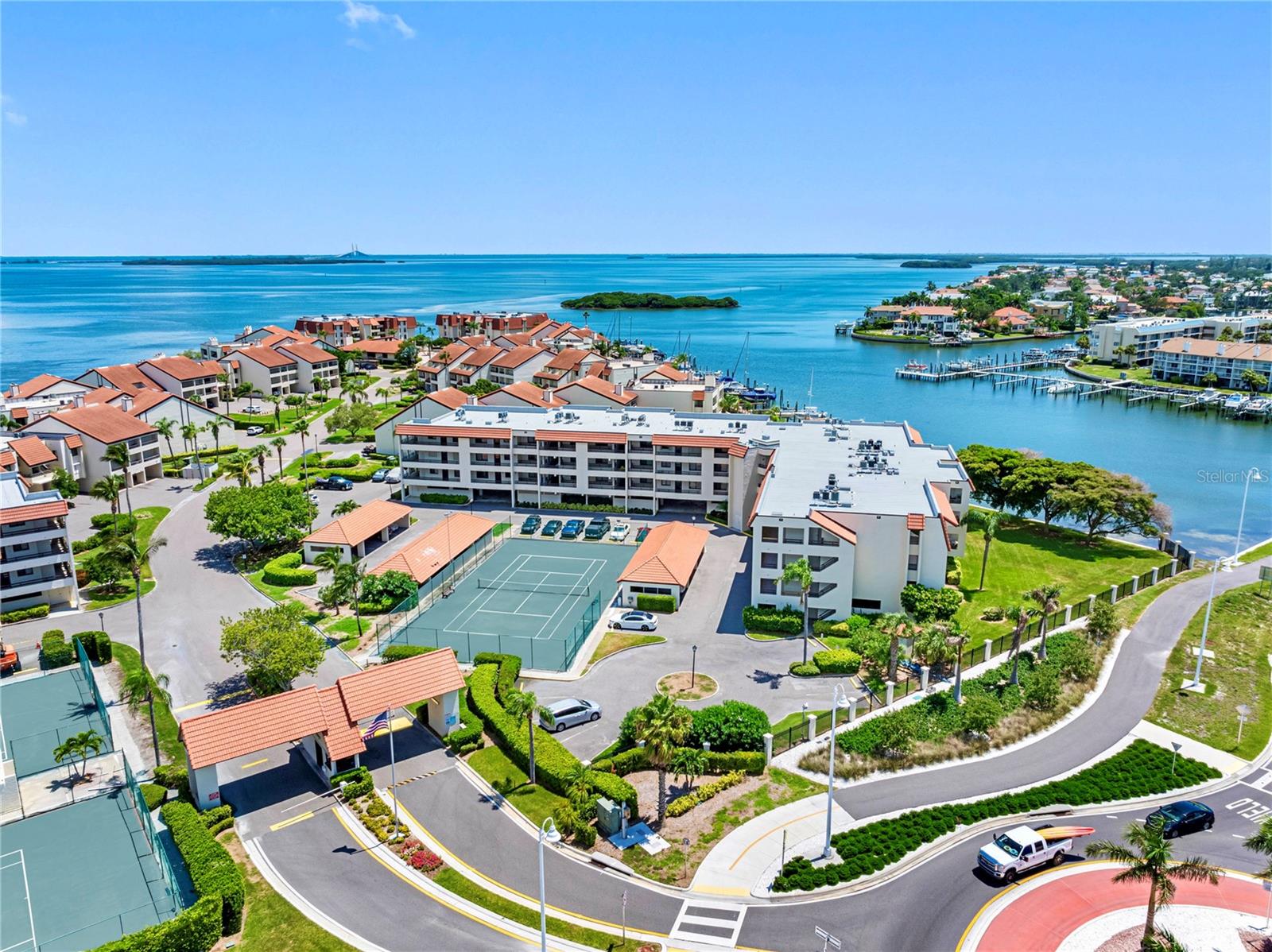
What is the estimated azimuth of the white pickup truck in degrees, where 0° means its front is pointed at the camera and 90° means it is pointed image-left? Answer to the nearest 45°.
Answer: approximately 45°

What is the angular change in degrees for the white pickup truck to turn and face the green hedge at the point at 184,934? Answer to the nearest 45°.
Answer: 0° — it already faces it

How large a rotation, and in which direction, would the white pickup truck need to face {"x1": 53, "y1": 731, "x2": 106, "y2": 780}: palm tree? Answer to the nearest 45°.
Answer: approximately 45° to its right

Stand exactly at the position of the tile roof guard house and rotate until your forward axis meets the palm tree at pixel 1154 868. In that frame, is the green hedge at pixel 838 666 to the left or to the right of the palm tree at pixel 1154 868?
left

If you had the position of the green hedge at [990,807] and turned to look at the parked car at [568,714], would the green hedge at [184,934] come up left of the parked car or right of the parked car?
left

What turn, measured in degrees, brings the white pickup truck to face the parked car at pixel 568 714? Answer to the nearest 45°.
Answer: approximately 45° to its right
